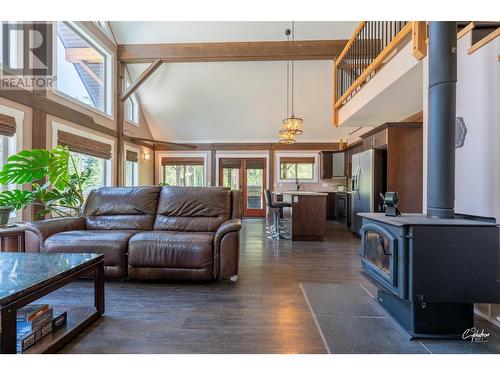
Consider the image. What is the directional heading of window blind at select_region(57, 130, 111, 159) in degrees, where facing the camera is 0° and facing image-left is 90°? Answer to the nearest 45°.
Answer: approximately 315°

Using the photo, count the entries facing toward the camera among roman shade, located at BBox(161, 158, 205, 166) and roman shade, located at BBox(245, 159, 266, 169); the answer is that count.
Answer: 2

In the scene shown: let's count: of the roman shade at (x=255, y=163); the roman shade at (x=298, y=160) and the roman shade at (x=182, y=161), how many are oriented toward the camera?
3

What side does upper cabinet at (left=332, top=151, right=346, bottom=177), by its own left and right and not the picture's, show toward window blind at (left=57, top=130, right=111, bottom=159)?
front

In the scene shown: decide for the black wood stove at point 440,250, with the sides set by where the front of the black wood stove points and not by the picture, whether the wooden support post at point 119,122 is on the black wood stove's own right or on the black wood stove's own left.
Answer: on the black wood stove's own right

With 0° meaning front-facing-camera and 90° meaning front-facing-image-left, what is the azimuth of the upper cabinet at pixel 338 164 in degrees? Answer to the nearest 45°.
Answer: approximately 45°

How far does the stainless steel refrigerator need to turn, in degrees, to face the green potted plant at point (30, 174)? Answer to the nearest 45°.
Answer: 0° — it already faces it

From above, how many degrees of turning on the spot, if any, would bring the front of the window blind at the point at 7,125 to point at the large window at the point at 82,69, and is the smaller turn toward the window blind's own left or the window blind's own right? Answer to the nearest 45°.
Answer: approximately 90° to the window blind's own left

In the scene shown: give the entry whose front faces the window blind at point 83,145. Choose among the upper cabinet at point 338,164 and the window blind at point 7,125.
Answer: the upper cabinet

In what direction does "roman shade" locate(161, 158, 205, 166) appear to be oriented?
toward the camera

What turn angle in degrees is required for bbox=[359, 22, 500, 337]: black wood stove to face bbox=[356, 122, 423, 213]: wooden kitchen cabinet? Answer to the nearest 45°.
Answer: approximately 135° to its right

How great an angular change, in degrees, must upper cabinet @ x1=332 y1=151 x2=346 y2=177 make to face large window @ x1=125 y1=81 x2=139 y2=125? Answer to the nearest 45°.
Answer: approximately 45° to its right

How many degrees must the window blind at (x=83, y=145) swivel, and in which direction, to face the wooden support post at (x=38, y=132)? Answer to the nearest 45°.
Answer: approximately 90° to its right

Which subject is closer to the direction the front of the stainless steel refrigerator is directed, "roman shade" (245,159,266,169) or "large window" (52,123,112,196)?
the large window

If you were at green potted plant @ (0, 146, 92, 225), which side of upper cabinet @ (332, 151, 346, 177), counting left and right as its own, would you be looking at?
front

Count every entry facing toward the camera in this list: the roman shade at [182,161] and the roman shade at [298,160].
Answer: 2

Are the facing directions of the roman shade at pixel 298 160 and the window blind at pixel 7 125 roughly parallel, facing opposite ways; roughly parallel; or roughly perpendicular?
roughly perpendicular

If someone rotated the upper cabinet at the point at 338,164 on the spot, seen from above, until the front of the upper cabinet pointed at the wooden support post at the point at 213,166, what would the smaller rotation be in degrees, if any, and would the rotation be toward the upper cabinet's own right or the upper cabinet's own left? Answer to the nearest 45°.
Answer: approximately 45° to the upper cabinet's own right
